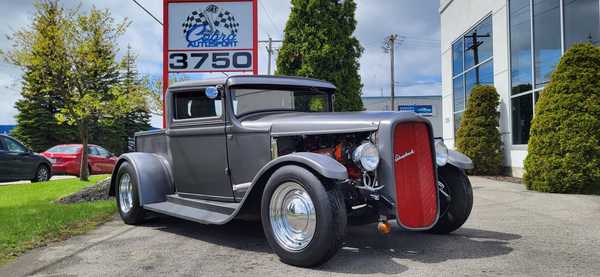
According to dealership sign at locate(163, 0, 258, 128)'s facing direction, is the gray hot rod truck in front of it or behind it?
in front

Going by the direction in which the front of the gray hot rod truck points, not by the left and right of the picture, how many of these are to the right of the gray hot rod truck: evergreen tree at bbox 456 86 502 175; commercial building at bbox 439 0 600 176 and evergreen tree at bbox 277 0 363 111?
0

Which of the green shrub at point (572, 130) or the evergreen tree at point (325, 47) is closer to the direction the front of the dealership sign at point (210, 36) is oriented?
the green shrub

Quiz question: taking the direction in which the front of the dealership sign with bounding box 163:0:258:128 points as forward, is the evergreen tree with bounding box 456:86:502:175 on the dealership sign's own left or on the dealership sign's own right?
on the dealership sign's own left

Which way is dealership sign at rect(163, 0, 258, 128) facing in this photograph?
toward the camera

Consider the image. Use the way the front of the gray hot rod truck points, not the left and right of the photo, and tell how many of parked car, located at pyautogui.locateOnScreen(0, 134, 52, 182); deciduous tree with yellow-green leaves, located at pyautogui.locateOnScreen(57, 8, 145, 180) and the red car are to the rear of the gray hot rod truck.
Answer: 3

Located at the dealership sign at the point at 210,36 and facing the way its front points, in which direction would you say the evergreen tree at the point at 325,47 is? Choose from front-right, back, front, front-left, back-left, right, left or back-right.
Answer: back-left

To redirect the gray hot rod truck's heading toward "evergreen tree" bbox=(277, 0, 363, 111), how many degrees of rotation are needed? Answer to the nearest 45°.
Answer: approximately 135° to its left

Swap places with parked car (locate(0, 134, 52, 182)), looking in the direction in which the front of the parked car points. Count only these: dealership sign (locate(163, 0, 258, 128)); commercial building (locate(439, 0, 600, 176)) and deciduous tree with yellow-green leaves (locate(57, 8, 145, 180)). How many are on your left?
0

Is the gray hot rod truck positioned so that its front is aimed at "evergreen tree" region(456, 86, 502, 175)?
no

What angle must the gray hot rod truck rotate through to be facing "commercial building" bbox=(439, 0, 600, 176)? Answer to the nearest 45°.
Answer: approximately 90° to its left

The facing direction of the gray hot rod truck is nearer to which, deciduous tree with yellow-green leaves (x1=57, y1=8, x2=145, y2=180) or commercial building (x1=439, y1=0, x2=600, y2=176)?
the commercial building

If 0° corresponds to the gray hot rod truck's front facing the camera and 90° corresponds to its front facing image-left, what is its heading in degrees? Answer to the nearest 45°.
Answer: approximately 315°

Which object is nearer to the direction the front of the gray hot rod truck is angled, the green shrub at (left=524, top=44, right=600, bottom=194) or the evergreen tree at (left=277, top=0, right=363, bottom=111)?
the green shrub
